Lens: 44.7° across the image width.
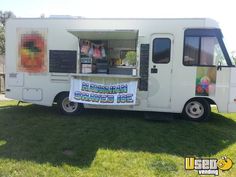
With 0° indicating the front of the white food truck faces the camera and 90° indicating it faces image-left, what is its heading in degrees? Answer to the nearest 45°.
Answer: approximately 270°
